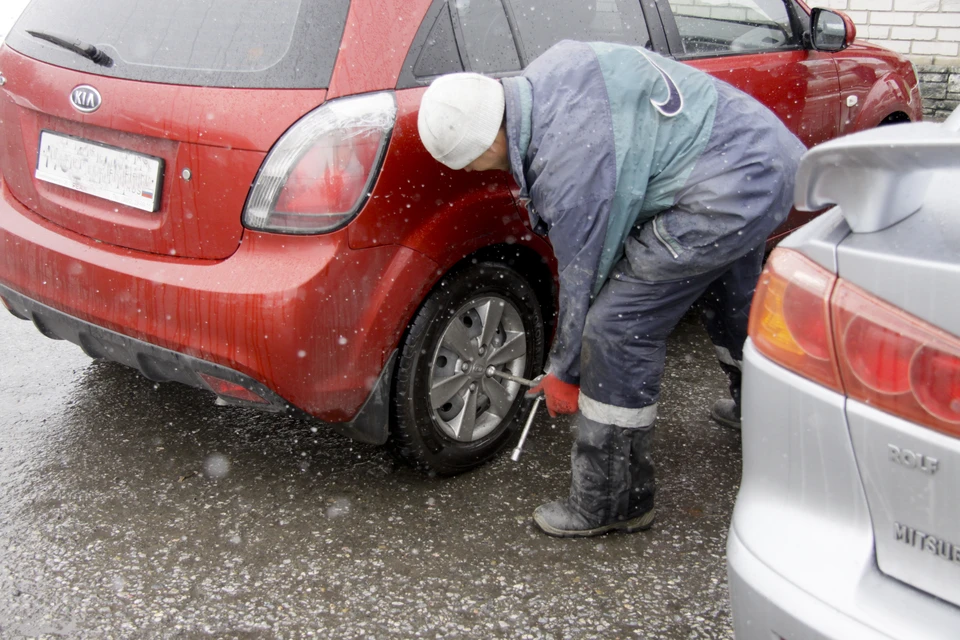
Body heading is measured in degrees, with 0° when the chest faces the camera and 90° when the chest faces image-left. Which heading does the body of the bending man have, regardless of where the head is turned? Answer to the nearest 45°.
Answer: approximately 90°

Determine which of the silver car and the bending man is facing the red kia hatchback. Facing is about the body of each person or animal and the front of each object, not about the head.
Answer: the bending man

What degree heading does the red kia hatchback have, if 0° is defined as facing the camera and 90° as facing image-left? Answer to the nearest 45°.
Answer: approximately 225°

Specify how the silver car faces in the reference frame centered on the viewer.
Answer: facing away from the viewer and to the right of the viewer

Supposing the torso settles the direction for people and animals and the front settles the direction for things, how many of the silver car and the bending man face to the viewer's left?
1

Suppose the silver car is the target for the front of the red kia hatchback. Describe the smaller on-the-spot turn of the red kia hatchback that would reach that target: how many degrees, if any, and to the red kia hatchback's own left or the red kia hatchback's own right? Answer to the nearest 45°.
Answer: approximately 90° to the red kia hatchback's own right

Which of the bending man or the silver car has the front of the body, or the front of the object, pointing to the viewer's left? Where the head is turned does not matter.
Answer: the bending man

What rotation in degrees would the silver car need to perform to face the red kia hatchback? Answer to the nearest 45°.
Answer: approximately 90° to its left

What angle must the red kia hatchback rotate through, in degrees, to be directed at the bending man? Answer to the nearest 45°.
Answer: approximately 135° to its right

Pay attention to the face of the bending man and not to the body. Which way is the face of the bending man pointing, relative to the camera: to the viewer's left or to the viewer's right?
to the viewer's left

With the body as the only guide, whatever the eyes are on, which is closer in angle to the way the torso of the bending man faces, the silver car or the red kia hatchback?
the red kia hatchback

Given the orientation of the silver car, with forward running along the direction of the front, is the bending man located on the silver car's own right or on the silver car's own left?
on the silver car's own left

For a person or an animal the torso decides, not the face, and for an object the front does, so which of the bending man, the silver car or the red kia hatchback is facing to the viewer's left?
the bending man
